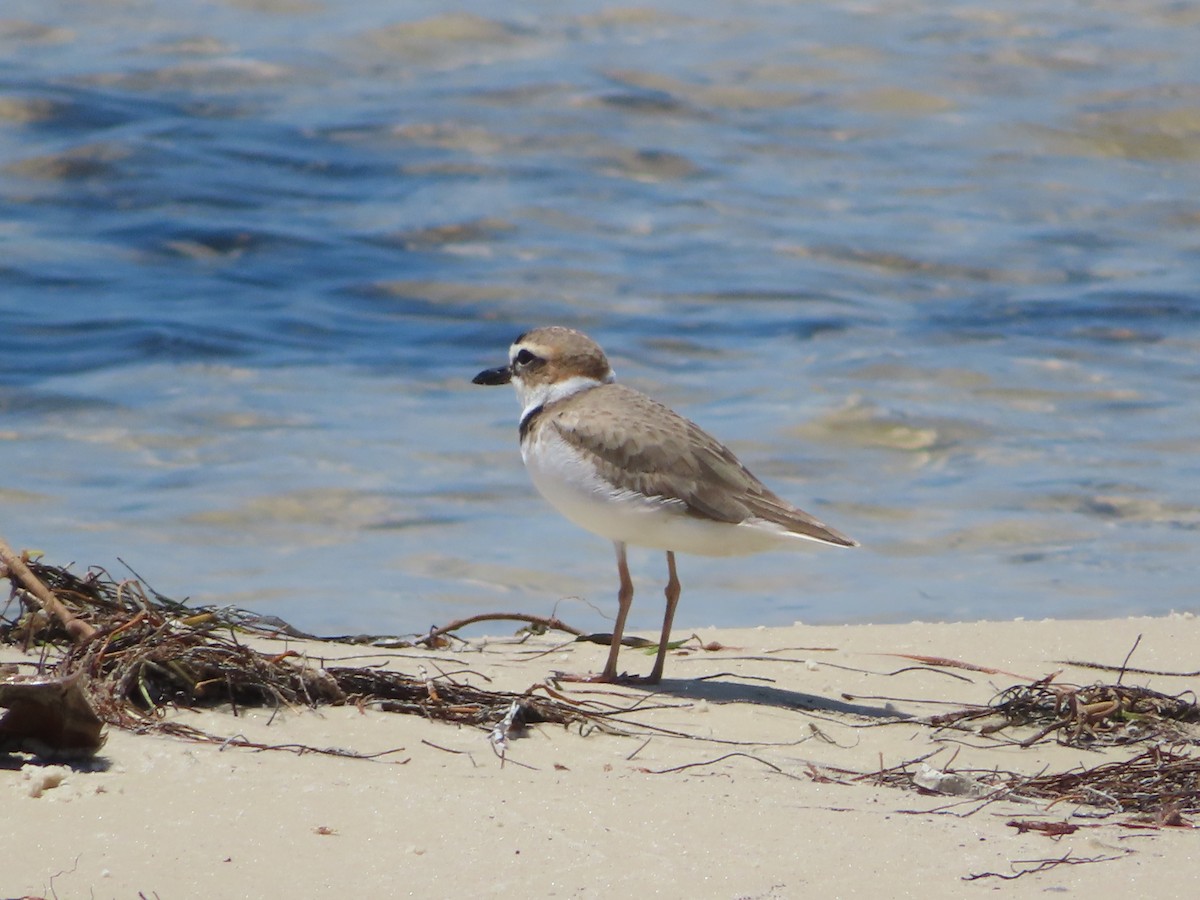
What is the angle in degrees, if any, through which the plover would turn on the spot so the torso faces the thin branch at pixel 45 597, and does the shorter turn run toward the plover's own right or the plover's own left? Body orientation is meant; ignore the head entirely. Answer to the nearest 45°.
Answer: approximately 45° to the plover's own left

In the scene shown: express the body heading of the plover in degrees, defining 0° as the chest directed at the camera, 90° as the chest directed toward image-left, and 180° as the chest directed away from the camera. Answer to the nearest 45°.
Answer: approximately 90°
